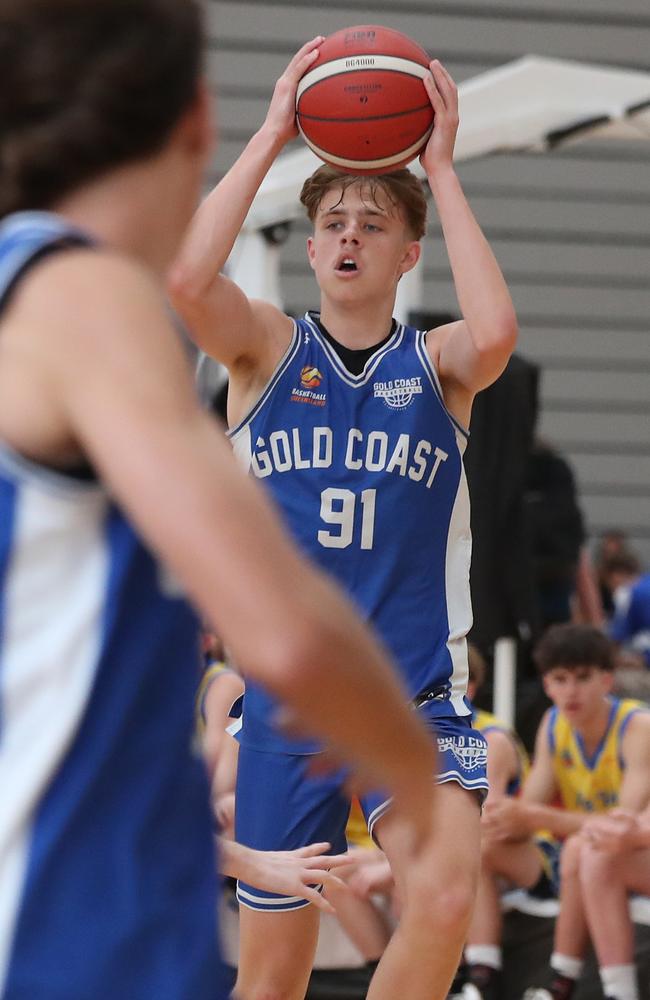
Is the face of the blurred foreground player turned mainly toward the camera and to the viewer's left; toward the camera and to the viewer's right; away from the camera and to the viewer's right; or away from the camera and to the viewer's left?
away from the camera and to the viewer's right

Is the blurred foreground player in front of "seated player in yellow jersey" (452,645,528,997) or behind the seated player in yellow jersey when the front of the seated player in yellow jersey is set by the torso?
in front

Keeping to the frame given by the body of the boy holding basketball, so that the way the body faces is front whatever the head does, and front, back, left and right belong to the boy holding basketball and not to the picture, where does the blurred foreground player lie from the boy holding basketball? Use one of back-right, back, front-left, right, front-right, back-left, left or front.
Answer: front

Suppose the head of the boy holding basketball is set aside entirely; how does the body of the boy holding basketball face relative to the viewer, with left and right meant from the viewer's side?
facing the viewer

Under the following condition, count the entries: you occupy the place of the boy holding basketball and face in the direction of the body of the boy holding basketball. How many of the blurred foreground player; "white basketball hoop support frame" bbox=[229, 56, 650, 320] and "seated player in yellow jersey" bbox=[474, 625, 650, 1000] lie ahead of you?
1

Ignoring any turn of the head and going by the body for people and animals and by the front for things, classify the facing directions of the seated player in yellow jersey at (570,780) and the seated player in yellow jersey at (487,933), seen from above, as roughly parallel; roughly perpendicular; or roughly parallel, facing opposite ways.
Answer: roughly parallel

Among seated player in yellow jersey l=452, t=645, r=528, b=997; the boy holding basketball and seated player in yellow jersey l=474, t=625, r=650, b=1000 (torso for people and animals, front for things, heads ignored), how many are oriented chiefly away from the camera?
0

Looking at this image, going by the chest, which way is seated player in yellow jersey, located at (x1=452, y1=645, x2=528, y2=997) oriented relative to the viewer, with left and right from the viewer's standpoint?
facing the viewer and to the left of the viewer
